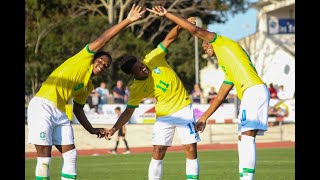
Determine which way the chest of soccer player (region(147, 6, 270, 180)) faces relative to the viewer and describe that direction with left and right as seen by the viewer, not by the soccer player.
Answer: facing the viewer and to the left of the viewer

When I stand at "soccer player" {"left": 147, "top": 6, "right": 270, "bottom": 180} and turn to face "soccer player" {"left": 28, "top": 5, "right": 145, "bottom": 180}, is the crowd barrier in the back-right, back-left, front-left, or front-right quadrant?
front-right

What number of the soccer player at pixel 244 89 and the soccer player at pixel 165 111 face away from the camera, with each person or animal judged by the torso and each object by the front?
0

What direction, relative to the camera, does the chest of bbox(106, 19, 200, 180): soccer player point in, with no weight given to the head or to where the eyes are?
toward the camera

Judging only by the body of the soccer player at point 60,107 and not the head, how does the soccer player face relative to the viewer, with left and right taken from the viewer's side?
facing the viewer and to the right of the viewer

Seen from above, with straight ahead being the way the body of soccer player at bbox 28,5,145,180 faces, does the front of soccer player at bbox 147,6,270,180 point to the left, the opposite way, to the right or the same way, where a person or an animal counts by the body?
to the right

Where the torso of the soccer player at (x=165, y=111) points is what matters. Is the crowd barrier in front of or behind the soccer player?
behind

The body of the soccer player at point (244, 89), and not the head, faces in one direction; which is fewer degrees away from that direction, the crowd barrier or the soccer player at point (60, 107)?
the soccer player

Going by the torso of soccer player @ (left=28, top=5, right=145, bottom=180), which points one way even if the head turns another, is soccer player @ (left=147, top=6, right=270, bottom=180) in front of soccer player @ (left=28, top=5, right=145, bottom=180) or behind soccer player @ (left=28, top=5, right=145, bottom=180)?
in front

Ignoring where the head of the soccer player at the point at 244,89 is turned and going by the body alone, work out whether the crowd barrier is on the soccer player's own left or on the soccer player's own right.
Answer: on the soccer player's own right

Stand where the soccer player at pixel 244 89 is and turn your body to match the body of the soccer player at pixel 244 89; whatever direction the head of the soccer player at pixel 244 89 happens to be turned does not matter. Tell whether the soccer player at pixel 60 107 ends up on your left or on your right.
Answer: on your right
